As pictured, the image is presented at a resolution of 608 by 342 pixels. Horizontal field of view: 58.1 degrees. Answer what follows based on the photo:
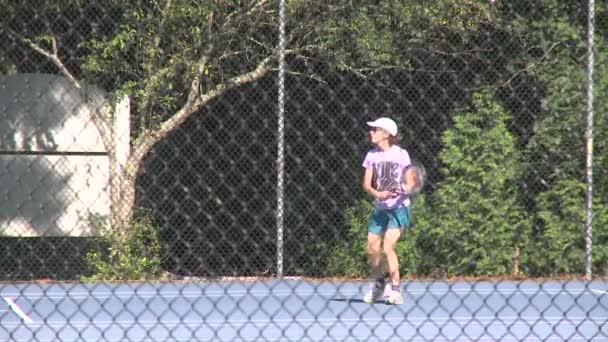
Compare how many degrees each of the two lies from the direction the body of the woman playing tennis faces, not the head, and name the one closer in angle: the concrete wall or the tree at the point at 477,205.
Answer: the concrete wall

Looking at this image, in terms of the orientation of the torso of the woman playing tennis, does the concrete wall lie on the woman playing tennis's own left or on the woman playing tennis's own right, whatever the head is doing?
on the woman playing tennis's own right

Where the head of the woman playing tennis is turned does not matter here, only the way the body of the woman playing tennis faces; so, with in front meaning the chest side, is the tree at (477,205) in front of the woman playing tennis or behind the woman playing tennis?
behind

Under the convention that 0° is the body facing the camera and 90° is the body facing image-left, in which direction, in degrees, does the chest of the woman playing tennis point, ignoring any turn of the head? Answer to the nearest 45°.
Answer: approximately 45°
